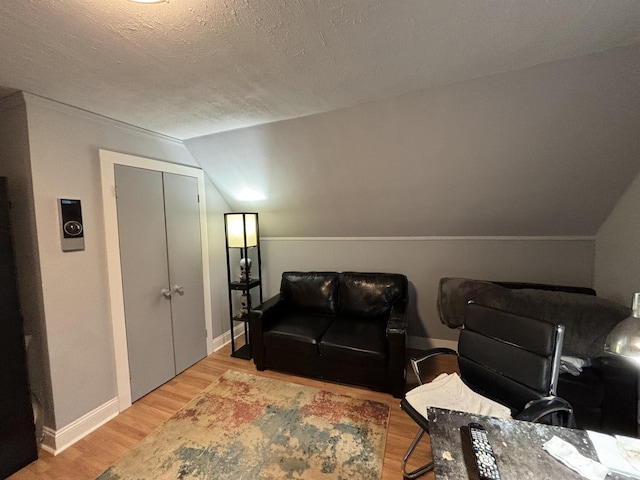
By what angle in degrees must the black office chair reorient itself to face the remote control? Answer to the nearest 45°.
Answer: approximately 45° to its left

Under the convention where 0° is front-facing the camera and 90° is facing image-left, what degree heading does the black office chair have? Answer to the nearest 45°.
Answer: approximately 45°

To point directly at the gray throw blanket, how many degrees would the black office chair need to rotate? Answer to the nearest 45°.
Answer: approximately 180°

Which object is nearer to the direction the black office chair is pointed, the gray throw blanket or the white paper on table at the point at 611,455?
the white paper on table

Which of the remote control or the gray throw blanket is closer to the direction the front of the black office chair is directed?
the remote control

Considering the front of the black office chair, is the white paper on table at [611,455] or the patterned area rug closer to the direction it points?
the patterned area rug

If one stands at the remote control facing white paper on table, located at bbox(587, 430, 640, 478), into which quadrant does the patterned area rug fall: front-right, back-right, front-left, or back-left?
back-left

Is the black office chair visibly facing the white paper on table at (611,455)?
no

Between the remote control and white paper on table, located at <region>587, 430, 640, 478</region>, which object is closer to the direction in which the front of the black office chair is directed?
the remote control
